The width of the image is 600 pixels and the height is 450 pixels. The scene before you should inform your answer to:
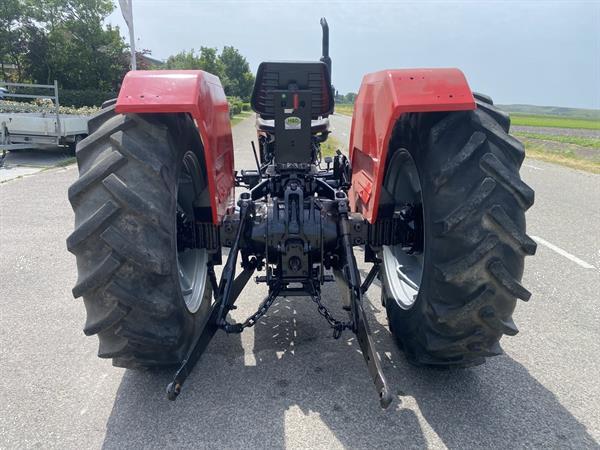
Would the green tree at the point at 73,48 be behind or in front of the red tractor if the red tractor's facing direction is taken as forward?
in front

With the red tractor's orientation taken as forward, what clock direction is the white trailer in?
The white trailer is roughly at 11 o'clock from the red tractor.

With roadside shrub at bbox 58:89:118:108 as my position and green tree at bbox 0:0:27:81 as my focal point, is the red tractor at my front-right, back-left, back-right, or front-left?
back-left

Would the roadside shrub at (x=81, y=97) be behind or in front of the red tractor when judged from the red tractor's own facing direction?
in front

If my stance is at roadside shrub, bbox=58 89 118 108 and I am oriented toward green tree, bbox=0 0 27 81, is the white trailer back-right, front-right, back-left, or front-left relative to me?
back-left

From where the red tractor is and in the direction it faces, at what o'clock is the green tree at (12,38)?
The green tree is roughly at 11 o'clock from the red tractor.

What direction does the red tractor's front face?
away from the camera
